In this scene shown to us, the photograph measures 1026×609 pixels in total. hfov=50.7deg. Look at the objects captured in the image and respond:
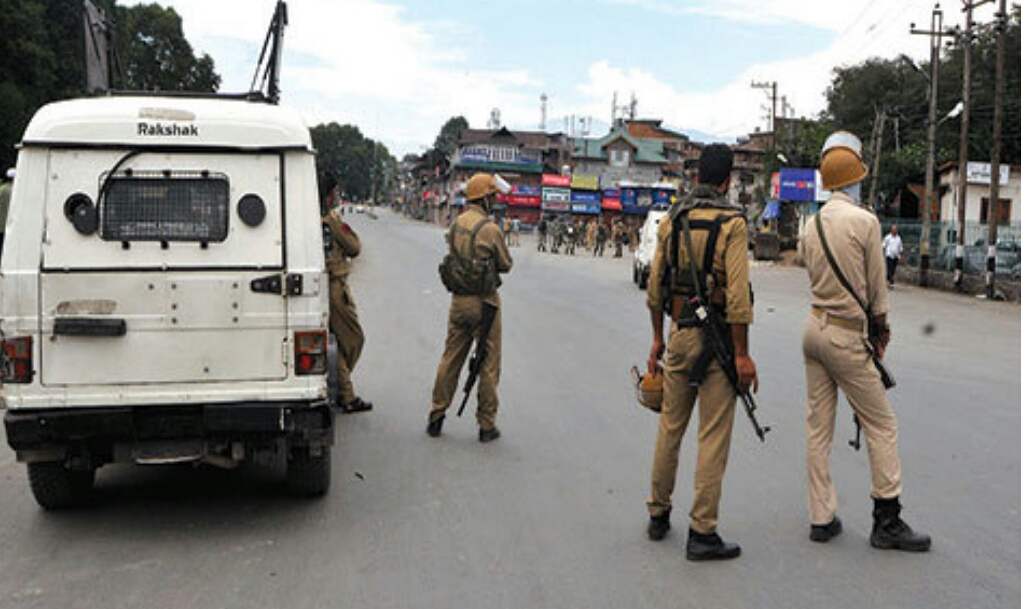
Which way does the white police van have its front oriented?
away from the camera

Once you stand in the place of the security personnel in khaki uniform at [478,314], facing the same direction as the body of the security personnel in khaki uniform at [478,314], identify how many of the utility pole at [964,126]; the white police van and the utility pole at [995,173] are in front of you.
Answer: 2

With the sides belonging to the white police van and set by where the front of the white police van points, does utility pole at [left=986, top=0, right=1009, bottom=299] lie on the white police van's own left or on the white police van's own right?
on the white police van's own right

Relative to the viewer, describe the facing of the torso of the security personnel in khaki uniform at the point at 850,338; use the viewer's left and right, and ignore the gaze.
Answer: facing away from the viewer and to the right of the viewer

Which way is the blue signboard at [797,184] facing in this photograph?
toward the camera

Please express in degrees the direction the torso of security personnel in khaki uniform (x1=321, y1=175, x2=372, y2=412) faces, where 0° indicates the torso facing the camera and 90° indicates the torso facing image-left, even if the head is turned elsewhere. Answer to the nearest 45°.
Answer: approximately 270°

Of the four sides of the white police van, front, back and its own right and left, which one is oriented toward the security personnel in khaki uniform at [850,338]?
right

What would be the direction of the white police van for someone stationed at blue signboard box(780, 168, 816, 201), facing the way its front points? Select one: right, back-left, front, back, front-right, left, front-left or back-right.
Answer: front

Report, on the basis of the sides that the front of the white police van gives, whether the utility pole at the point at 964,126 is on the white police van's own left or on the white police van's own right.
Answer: on the white police van's own right

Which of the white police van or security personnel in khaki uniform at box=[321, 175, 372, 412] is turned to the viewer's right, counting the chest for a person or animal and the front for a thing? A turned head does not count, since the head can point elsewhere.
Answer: the security personnel in khaki uniform

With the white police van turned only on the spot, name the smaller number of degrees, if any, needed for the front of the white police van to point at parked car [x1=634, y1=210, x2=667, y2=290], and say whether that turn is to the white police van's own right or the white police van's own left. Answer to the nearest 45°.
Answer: approximately 45° to the white police van's own right

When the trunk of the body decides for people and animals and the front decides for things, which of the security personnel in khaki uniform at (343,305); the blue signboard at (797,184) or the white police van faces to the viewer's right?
the security personnel in khaki uniform
